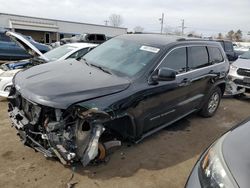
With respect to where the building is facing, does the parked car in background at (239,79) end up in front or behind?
in front

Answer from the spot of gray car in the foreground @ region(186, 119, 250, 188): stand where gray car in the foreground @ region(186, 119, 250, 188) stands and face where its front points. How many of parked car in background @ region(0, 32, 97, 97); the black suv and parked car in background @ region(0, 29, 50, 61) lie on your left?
0

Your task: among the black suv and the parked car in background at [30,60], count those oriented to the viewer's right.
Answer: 0

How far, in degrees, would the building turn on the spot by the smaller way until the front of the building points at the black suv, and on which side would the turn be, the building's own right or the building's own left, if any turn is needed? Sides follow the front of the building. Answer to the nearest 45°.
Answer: approximately 45° to the building's own right

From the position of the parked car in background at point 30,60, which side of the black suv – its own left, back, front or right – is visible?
right

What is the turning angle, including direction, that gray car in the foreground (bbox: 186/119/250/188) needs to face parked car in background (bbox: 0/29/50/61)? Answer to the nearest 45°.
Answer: approximately 90° to its right

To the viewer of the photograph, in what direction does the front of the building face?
facing the viewer and to the right of the viewer

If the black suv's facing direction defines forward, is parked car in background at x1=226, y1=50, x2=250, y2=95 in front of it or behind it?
behind

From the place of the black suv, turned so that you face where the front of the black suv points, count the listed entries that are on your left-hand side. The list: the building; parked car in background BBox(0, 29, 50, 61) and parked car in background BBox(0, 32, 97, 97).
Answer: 0

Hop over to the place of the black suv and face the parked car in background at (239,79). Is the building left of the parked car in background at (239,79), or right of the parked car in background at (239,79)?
left

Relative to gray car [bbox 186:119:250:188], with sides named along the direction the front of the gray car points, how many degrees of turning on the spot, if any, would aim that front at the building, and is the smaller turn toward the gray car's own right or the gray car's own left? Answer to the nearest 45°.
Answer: approximately 90° to the gray car's own right

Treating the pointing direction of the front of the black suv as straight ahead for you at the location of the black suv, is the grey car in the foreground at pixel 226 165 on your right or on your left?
on your left

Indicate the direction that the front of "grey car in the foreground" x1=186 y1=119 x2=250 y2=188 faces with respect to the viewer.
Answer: facing the viewer and to the left of the viewer
